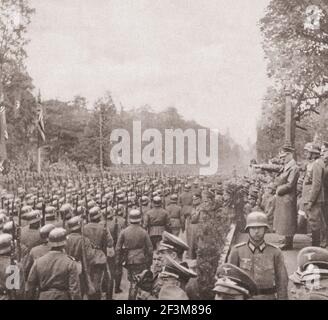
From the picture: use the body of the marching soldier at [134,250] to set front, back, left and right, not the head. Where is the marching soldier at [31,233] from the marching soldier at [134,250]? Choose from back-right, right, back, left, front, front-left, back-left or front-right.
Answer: left

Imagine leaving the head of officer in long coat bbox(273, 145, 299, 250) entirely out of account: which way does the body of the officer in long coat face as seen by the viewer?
to the viewer's left

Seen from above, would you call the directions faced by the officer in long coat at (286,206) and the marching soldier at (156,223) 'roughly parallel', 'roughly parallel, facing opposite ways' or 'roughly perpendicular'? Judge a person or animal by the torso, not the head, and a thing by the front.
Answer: roughly perpendicular

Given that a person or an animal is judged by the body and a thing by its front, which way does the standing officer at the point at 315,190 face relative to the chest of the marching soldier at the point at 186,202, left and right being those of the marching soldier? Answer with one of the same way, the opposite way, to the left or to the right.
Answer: to the left

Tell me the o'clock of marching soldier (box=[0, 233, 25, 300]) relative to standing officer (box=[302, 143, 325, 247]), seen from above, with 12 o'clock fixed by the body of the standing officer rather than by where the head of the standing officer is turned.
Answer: The marching soldier is roughly at 11 o'clock from the standing officer.

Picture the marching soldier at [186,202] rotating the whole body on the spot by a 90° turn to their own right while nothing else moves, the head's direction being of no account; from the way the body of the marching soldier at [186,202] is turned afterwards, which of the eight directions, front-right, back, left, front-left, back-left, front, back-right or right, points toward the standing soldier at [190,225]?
right

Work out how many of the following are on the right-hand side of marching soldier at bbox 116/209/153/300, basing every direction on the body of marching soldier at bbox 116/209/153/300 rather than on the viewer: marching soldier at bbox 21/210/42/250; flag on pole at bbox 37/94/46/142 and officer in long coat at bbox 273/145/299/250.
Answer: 1

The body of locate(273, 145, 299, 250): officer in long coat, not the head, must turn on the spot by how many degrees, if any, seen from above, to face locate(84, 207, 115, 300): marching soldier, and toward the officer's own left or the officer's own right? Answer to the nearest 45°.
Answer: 0° — they already face them

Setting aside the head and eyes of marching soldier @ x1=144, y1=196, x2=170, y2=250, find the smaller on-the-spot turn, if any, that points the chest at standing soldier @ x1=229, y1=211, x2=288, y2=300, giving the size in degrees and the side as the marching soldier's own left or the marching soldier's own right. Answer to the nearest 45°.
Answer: approximately 180°

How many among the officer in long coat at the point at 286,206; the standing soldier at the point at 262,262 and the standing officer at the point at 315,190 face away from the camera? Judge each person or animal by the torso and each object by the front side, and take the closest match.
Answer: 0

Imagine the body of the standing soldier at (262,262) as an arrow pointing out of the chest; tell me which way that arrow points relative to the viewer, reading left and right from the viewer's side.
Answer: facing the viewer

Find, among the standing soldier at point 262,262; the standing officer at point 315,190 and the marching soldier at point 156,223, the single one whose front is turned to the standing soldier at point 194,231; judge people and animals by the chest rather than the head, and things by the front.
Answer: the standing officer at point 315,190

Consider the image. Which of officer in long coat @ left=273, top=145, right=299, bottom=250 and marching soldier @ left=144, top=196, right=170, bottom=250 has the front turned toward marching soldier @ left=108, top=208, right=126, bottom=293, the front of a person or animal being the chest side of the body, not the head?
the officer in long coat

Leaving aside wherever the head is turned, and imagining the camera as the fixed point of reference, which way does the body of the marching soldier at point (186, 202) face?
away from the camera

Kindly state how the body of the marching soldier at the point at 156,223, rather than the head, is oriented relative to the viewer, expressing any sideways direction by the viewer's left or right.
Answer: facing away from the viewer

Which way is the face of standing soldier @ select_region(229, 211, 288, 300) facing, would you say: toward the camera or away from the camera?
toward the camera

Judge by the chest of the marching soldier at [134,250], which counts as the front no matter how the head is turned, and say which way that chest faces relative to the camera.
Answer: away from the camera

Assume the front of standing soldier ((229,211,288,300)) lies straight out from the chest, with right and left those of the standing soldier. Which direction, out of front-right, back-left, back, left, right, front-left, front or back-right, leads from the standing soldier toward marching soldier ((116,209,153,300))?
back-right

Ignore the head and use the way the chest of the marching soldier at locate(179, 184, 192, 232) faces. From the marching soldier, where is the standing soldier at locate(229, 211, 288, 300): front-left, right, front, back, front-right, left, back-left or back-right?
back
